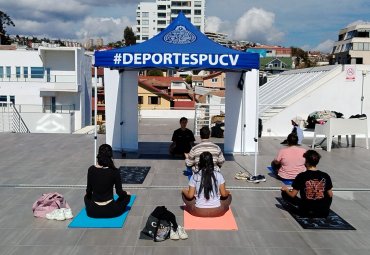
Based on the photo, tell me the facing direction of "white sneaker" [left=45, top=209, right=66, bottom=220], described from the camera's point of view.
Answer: facing to the left of the viewer

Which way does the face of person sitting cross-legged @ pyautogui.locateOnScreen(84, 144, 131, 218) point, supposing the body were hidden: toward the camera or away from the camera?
away from the camera

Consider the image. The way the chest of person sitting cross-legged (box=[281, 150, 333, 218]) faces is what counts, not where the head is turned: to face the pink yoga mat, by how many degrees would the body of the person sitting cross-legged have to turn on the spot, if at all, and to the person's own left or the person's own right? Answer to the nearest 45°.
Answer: approximately 45° to the person's own left

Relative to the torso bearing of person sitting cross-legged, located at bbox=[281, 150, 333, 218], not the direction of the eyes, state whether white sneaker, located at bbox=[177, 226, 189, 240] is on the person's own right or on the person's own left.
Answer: on the person's own left

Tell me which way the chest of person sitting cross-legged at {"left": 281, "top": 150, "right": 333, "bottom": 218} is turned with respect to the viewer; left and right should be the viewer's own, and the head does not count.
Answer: facing away from the viewer and to the left of the viewer

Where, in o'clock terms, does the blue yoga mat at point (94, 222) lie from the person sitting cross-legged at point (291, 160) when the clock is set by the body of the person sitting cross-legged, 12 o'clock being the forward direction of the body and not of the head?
The blue yoga mat is roughly at 9 o'clock from the person sitting cross-legged.

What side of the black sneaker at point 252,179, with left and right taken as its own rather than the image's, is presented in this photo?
right

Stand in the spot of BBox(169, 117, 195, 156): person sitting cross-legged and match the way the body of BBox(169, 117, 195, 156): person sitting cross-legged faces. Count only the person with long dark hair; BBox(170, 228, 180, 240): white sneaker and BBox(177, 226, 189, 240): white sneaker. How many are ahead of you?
3

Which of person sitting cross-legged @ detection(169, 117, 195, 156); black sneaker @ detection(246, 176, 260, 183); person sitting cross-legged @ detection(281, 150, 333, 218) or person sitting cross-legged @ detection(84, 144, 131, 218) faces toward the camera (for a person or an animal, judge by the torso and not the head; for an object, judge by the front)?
person sitting cross-legged @ detection(169, 117, 195, 156)

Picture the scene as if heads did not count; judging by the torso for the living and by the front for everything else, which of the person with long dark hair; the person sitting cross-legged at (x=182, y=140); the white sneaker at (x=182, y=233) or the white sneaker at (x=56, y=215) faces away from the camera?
the person with long dark hair

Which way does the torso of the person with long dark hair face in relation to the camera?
away from the camera

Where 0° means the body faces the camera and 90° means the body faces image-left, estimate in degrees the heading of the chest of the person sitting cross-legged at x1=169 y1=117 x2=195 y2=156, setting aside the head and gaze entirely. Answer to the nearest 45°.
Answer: approximately 0°
